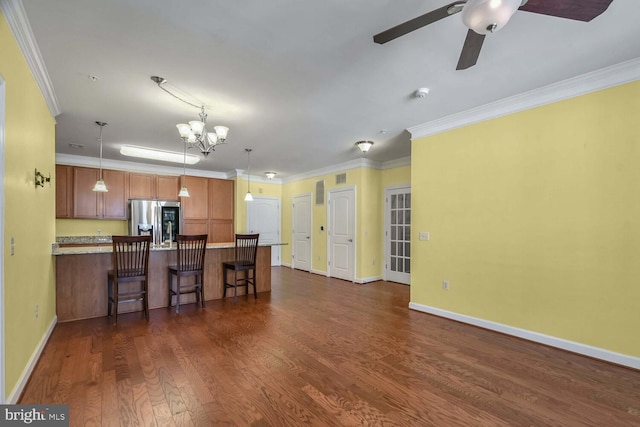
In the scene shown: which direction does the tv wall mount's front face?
to the viewer's right

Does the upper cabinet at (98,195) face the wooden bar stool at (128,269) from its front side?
yes

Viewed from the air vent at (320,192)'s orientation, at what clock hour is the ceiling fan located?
The ceiling fan is roughly at 10 o'clock from the air vent.

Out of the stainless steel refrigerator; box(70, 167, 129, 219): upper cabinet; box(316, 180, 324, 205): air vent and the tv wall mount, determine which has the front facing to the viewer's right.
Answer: the tv wall mount

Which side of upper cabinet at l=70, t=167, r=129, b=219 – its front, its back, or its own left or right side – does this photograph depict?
front

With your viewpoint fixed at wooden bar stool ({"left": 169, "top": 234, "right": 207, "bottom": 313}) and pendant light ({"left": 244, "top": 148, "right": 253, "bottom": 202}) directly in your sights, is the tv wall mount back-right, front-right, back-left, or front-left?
back-left

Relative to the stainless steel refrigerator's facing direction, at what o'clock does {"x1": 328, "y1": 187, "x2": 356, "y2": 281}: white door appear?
The white door is roughly at 10 o'clock from the stainless steel refrigerator.

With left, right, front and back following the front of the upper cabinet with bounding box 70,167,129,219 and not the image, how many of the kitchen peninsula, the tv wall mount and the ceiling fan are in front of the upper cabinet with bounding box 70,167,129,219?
3

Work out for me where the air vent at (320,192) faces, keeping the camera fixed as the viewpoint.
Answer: facing the viewer and to the left of the viewer

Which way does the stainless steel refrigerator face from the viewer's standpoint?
toward the camera

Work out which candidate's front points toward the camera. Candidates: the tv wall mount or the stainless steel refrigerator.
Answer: the stainless steel refrigerator

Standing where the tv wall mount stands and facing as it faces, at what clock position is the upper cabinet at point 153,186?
The upper cabinet is roughly at 10 o'clock from the tv wall mount.

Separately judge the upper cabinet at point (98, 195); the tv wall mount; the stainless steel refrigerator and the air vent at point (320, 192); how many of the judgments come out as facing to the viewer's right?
1

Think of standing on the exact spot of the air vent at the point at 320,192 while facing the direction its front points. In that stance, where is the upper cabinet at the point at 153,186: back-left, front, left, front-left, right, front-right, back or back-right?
front-right

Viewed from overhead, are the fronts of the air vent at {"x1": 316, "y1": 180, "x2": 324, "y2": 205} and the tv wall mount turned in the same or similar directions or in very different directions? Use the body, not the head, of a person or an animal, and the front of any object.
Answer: very different directions

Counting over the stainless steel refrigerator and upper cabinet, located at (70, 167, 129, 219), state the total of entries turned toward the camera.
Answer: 2
